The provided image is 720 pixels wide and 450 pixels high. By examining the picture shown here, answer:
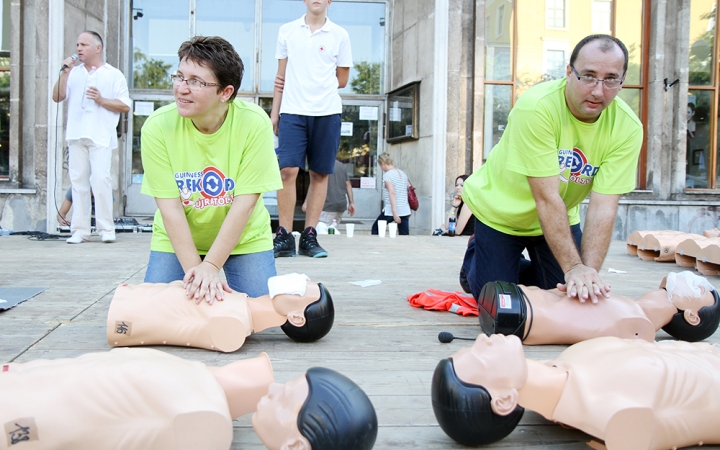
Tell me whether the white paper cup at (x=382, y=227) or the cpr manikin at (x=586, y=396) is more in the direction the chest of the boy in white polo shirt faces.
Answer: the cpr manikin

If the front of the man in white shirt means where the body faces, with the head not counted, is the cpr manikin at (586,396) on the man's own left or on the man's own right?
on the man's own left

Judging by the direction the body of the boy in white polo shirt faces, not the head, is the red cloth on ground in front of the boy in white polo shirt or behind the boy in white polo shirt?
in front

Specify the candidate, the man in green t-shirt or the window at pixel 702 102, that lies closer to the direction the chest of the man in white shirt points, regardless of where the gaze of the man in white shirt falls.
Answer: the man in green t-shirt

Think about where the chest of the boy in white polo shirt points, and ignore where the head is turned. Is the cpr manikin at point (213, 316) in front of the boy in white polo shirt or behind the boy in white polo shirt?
in front

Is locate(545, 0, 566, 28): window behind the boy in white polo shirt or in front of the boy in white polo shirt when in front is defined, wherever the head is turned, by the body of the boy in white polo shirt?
behind
